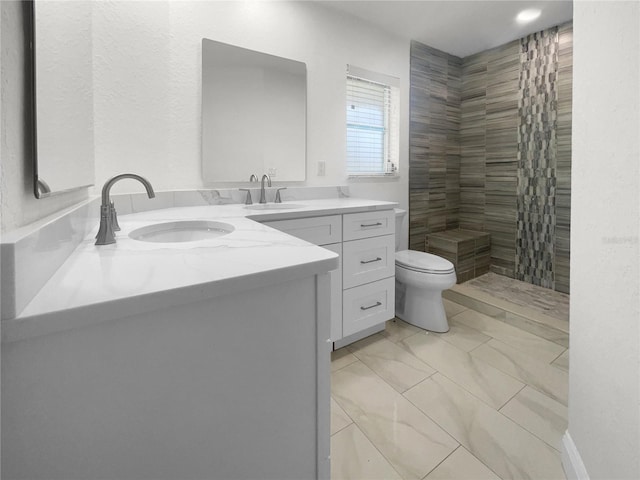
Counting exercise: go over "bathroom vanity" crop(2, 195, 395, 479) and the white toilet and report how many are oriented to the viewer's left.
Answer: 0

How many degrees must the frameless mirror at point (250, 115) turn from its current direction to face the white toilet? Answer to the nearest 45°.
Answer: approximately 45° to its left

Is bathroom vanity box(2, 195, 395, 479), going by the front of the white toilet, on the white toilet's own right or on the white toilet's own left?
on the white toilet's own right

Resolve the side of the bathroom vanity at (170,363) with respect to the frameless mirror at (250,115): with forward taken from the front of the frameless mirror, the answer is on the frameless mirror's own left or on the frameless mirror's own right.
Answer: on the frameless mirror's own right

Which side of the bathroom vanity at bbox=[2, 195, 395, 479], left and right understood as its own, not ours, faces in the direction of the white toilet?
left

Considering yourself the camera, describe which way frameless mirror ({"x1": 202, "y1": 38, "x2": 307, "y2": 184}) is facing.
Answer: facing the viewer and to the right of the viewer

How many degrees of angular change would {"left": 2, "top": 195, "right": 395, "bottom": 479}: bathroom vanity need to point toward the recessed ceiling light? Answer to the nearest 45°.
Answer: approximately 90° to its left
